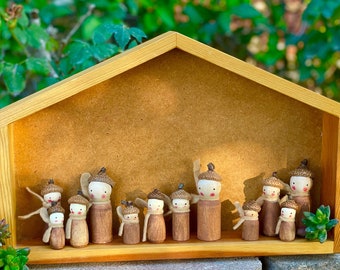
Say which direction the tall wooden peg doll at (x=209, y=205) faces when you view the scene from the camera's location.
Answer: facing the viewer

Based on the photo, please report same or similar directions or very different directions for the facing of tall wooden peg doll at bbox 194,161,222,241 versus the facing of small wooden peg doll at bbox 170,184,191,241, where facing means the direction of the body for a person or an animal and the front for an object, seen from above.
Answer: same or similar directions

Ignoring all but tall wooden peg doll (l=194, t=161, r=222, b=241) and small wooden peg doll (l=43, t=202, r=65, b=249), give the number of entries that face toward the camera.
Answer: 2

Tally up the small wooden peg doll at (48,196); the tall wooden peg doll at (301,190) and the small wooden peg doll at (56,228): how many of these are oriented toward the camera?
3

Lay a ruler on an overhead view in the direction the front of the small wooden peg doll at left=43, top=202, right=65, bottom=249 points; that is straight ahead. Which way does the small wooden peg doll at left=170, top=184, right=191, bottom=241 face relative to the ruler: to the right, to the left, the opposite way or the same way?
the same way

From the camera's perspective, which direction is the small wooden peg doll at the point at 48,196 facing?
toward the camera

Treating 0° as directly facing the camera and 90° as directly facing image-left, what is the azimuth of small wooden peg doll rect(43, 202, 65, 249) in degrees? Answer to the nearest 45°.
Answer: approximately 0°

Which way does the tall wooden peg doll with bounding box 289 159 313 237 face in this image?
toward the camera

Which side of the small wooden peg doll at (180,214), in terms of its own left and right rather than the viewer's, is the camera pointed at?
front
